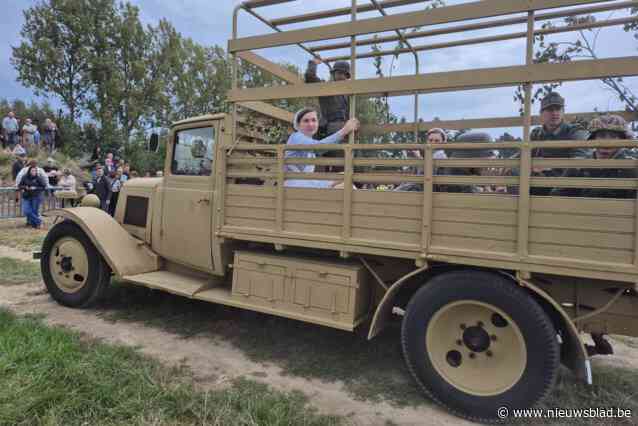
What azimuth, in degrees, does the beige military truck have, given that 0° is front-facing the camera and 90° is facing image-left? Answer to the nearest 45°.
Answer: approximately 135°

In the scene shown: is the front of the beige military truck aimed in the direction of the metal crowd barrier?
yes

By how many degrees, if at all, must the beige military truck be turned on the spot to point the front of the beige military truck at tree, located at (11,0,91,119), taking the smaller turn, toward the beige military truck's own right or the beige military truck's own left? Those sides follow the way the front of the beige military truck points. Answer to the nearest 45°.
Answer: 0° — it already faces it

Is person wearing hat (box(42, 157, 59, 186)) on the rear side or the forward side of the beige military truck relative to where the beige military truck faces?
on the forward side
